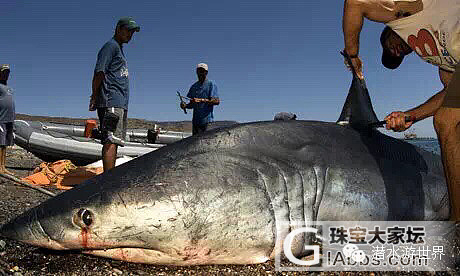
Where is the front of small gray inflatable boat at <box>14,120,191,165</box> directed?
to the viewer's left

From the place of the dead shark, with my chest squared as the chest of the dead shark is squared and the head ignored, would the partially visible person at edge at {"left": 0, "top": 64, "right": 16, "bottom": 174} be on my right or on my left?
on my right

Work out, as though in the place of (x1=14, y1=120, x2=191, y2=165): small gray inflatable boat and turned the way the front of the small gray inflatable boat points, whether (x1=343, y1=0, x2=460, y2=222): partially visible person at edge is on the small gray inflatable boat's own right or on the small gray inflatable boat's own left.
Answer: on the small gray inflatable boat's own left

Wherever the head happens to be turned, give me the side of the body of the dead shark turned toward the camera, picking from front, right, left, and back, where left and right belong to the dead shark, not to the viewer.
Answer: left

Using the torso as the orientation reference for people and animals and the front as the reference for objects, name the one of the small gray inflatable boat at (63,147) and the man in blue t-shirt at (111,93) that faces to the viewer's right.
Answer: the man in blue t-shirt

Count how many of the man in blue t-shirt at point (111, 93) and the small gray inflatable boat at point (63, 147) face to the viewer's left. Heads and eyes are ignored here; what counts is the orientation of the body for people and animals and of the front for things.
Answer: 1

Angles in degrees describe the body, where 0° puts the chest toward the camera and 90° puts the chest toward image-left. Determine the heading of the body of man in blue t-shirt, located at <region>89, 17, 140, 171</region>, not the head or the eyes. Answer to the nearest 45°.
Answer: approximately 270°

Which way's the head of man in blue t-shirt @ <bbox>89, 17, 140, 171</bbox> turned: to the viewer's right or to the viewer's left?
to the viewer's right

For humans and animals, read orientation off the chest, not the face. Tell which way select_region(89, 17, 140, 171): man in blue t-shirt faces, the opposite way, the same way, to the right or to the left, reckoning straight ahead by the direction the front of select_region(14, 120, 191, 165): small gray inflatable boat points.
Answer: the opposite way
